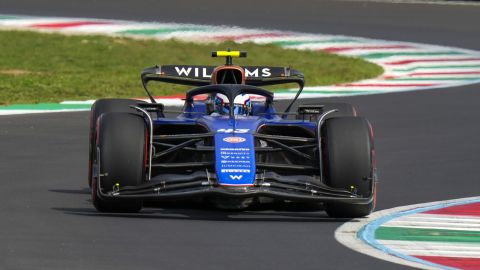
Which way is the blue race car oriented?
toward the camera
